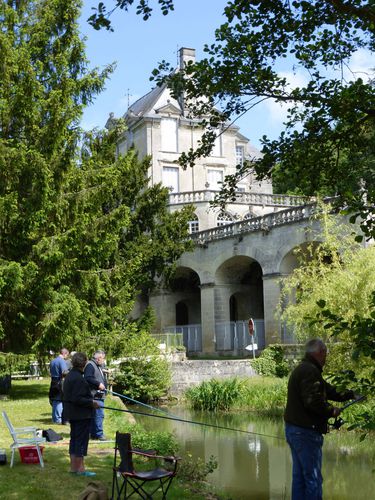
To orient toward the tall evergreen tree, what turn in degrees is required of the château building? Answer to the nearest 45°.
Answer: approximately 45° to its right

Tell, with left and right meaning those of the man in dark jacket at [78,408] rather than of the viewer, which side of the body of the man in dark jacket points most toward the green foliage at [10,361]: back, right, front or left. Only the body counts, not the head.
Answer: left

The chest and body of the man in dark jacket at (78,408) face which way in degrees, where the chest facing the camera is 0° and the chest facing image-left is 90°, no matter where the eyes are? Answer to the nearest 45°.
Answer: approximately 270°

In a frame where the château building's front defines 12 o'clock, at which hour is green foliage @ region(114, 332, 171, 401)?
The green foliage is roughly at 12 o'clock from the château building.

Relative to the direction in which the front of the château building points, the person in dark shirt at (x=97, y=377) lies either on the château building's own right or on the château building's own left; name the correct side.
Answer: on the château building's own right
